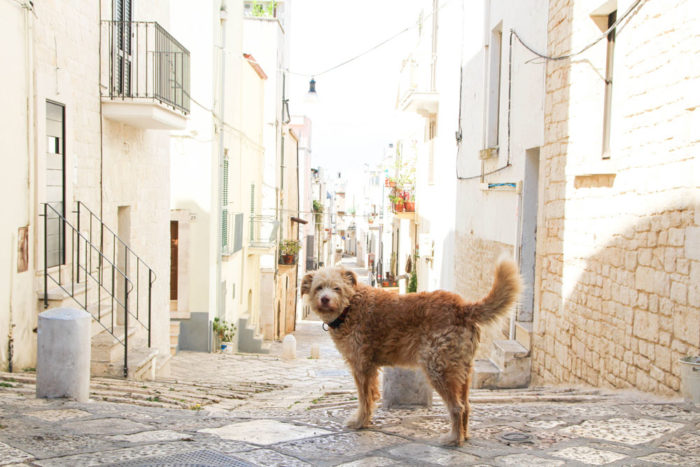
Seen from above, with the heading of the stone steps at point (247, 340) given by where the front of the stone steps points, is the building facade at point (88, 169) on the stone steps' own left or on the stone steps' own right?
on the stone steps' own right

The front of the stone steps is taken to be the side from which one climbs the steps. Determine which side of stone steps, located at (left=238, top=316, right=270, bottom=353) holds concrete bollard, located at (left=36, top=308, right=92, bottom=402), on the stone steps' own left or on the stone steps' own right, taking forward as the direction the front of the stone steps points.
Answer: on the stone steps' own right

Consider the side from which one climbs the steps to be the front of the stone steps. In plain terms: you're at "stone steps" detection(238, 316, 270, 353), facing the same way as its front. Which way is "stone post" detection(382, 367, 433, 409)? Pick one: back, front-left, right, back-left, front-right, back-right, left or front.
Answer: right

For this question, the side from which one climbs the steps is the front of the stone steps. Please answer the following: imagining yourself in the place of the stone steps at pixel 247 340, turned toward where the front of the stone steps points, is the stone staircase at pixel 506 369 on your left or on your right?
on your right

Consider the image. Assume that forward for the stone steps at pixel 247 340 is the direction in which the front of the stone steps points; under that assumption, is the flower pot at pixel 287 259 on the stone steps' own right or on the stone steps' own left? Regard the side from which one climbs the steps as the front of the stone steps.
on the stone steps' own left

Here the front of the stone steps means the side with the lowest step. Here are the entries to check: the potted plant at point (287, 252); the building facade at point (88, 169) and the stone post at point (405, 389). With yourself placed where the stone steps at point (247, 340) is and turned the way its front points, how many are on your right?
2

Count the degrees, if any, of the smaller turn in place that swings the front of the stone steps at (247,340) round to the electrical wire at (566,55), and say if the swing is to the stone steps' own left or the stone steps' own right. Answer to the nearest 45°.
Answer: approximately 90° to the stone steps' own right

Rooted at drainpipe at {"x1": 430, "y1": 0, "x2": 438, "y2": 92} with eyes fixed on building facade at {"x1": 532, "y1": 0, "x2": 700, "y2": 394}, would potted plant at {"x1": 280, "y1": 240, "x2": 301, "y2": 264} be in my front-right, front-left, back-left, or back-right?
back-right

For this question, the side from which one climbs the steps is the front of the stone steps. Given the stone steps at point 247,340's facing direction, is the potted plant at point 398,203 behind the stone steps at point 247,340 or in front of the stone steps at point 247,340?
in front

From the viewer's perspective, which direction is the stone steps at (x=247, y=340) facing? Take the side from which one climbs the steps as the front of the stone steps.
to the viewer's right
